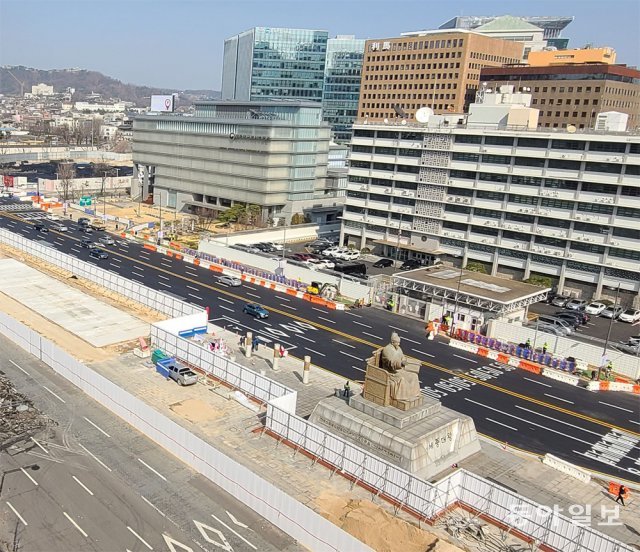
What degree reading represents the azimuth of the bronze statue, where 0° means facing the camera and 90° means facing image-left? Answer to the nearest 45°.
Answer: approximately 315°

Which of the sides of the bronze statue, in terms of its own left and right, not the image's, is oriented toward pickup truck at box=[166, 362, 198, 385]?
back
